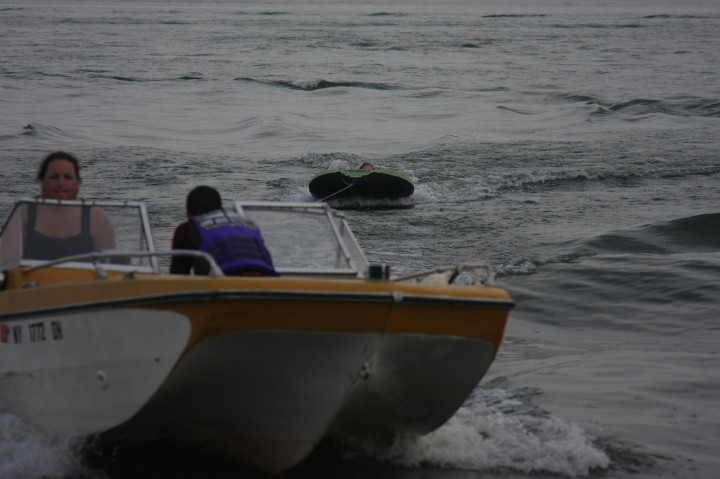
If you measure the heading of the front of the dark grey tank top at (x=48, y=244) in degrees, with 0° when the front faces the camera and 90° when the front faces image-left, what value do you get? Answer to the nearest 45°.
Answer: approximately 0°

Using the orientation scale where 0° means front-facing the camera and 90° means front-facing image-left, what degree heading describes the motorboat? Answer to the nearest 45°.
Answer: approximately 315°

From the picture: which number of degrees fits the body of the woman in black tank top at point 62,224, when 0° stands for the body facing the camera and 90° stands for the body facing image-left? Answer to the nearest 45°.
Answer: approximately 0°
